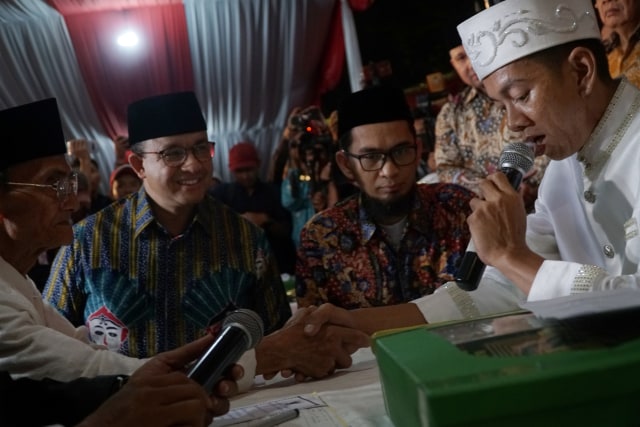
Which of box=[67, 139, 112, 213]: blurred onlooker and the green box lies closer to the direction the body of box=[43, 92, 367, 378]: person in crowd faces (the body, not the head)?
the green box

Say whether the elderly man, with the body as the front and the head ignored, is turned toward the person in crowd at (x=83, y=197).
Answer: no

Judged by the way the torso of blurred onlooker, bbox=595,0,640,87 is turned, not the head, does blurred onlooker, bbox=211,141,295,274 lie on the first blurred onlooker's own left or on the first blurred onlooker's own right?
on the first blurred onlooker's own right

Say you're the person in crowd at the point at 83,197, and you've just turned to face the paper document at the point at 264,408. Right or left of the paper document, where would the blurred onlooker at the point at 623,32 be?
left

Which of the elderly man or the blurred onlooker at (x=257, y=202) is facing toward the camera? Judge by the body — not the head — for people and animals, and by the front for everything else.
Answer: the blurred onlooker

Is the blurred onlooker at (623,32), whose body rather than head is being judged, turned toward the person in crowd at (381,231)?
yes

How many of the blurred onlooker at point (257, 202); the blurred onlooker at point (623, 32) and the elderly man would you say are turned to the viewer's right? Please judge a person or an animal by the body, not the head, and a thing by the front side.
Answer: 1

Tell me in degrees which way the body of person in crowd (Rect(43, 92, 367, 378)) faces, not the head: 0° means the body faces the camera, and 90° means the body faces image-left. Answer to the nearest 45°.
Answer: approximately 315°

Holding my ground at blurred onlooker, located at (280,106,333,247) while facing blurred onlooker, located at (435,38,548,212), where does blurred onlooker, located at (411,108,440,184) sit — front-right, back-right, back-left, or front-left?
front-left

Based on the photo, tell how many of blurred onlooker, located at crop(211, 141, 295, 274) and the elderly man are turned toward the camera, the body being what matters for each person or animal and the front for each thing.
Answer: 1

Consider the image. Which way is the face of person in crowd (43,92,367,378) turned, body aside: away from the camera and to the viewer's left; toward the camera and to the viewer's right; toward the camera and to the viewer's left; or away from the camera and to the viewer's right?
toward the camera and to the viewer's right

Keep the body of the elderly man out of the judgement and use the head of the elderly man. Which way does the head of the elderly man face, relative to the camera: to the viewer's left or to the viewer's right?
to the viewer's right

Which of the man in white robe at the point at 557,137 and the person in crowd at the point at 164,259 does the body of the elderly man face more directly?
the man in white robe

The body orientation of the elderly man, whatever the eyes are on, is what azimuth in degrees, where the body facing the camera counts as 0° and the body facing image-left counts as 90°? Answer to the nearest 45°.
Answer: approximately 270°

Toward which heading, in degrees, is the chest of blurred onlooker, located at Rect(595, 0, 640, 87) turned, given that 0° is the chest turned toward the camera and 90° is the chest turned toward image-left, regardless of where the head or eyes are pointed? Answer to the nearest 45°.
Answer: approximately 45°

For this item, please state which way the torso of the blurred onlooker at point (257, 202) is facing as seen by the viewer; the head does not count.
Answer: toward the camera

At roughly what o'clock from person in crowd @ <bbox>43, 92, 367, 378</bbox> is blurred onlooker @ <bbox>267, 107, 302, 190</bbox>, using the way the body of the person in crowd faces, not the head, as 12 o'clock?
The blurred onlooker is roughly at 8 o'clock from the person in crowd.

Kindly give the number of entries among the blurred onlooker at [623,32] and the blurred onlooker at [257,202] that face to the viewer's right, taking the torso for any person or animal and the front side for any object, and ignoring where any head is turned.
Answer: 0

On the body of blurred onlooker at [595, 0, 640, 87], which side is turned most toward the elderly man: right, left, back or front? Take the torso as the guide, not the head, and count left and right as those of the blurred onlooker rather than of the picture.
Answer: front
